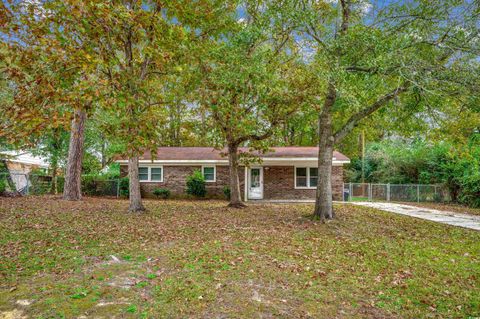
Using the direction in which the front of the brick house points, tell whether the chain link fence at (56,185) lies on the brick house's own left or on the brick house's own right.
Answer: on the brick house's own right

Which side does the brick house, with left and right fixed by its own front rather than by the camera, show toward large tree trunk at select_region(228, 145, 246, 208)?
front

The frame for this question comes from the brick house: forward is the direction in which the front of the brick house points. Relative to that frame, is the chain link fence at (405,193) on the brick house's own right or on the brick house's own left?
on the brick house's own left

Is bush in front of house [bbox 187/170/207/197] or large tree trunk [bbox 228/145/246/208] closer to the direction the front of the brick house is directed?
the large tree trunk

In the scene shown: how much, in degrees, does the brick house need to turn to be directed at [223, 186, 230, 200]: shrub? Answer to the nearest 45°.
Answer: approximately 45° to its right

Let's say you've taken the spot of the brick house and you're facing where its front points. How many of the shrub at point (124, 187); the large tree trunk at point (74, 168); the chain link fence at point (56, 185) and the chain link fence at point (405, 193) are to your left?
1

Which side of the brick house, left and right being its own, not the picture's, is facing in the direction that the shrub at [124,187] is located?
right

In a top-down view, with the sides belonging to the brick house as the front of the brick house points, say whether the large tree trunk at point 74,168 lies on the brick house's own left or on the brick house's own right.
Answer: on the brick house's own right

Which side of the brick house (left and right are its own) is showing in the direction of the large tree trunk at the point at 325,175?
front

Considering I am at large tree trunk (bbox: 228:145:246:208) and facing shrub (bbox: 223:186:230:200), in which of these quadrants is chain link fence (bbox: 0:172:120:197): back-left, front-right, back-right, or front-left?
front-left

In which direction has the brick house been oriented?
toward the camera

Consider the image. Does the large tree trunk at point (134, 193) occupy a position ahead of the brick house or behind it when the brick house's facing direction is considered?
ahead
